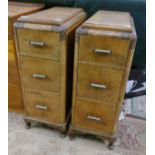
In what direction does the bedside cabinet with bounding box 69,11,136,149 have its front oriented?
toward the camera
